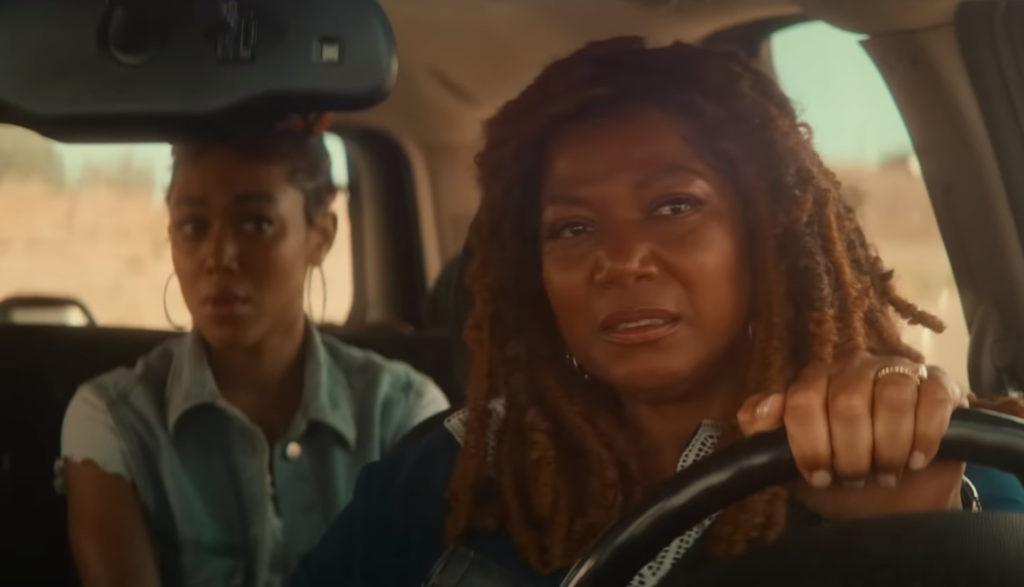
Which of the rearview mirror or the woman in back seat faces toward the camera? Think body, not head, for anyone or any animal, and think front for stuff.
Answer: the woman in back seat

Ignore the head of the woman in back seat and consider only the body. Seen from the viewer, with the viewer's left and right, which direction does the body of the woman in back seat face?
facing the viewer

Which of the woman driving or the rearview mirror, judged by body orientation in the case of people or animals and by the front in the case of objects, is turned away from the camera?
the rearview mirror

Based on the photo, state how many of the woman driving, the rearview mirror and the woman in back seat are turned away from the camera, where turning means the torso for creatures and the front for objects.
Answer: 1

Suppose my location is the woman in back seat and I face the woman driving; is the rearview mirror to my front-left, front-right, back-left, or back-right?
front-right

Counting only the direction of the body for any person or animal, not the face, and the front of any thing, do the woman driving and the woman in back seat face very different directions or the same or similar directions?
same or similar directions

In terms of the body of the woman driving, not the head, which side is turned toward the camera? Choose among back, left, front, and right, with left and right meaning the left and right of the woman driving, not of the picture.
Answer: front

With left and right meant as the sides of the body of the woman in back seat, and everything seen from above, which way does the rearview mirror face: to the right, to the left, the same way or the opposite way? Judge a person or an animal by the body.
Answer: the opposite way

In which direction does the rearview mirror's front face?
away from the camera

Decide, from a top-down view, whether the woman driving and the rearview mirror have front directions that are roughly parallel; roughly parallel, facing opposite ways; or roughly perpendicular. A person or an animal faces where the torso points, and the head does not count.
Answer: roughly parallel, facing opposite ways
